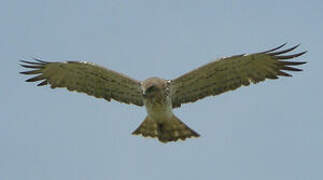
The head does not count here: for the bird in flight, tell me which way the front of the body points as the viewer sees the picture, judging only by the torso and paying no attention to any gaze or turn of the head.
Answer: toward the camera
